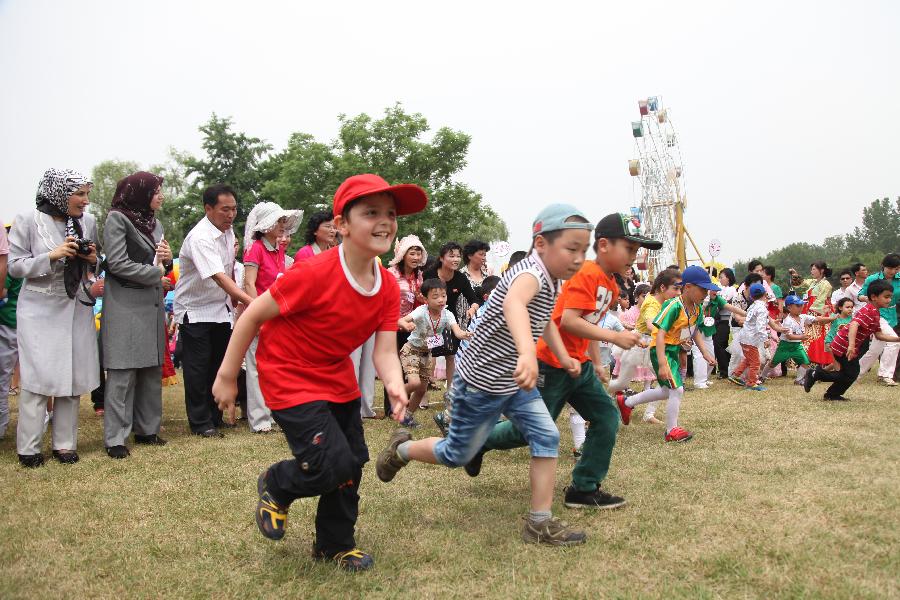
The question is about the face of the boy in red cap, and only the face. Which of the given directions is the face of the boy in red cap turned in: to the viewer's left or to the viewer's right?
to the viewer's right

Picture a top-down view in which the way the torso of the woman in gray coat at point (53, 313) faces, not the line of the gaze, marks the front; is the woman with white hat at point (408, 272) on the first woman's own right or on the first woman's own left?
on the first woman's own left

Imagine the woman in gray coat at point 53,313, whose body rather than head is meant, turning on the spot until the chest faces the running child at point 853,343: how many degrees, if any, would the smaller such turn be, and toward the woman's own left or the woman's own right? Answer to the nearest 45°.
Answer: approximately 45° to the woman's own left

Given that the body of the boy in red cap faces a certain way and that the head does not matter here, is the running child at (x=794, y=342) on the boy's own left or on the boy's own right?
on the boy's own left
